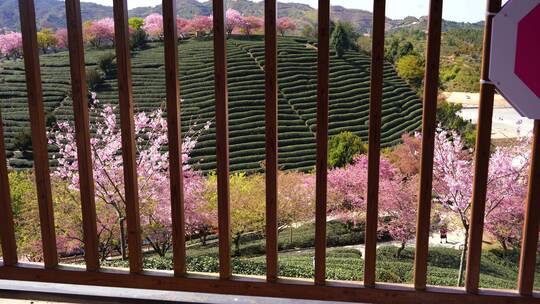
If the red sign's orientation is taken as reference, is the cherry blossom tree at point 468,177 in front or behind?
behind

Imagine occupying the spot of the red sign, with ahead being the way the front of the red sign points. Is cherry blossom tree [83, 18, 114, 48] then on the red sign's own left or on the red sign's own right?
on the red sign's own right

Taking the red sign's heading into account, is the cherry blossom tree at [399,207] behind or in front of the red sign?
behind

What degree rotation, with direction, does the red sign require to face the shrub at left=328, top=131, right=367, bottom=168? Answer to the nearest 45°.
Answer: approximately 135° to its right

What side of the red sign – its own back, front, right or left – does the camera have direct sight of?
front

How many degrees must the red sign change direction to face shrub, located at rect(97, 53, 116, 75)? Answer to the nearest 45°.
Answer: approximately 135° to its right

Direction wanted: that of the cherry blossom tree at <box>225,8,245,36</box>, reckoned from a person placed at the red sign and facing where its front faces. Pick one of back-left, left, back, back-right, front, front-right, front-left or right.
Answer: back-right

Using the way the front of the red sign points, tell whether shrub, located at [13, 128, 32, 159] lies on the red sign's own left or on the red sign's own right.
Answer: on the red sign's own right

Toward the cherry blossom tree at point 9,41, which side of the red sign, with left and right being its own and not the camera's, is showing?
right

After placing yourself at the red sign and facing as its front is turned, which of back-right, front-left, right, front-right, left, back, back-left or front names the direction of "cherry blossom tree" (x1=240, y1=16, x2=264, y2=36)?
back-right
